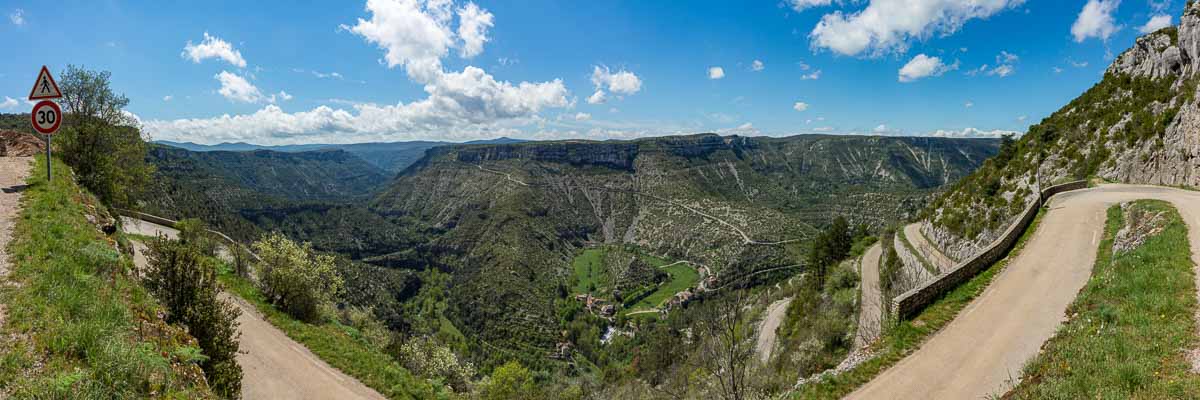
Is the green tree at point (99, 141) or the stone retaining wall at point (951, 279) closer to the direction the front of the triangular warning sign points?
the stone retaining wall

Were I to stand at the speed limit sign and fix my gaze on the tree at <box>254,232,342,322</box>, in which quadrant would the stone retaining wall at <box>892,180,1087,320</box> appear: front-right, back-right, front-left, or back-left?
front-right

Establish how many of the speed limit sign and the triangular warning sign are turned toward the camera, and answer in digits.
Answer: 2

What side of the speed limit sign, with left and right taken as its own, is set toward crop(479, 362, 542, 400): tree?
left

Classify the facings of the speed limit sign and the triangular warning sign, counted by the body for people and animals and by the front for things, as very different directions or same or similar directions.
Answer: same or similar directions

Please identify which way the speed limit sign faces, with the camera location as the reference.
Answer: facing the viewer

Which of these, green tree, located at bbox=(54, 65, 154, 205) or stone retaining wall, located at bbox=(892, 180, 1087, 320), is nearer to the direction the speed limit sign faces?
the stone retaining wall
